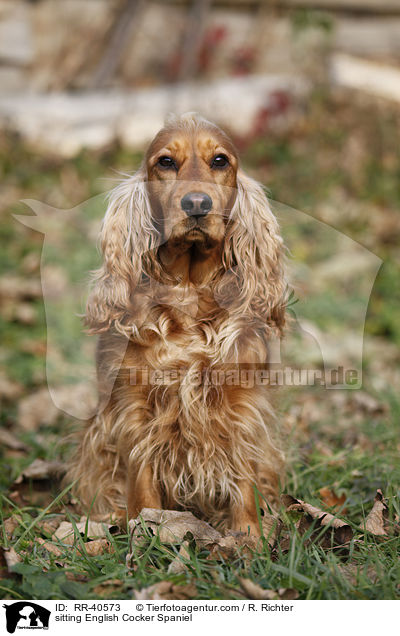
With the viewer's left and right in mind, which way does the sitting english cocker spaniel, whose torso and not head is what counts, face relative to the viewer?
facing the viewer

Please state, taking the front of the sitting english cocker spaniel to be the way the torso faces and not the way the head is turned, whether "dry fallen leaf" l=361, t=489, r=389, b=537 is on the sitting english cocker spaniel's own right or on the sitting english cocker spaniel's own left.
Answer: on the sitting english cocker spaniel's own left

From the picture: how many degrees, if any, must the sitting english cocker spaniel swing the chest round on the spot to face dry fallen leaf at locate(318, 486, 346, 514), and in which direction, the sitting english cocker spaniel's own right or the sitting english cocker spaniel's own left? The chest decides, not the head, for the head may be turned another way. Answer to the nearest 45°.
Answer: approximately 135° to the sitting english cocker spaniel's own left
